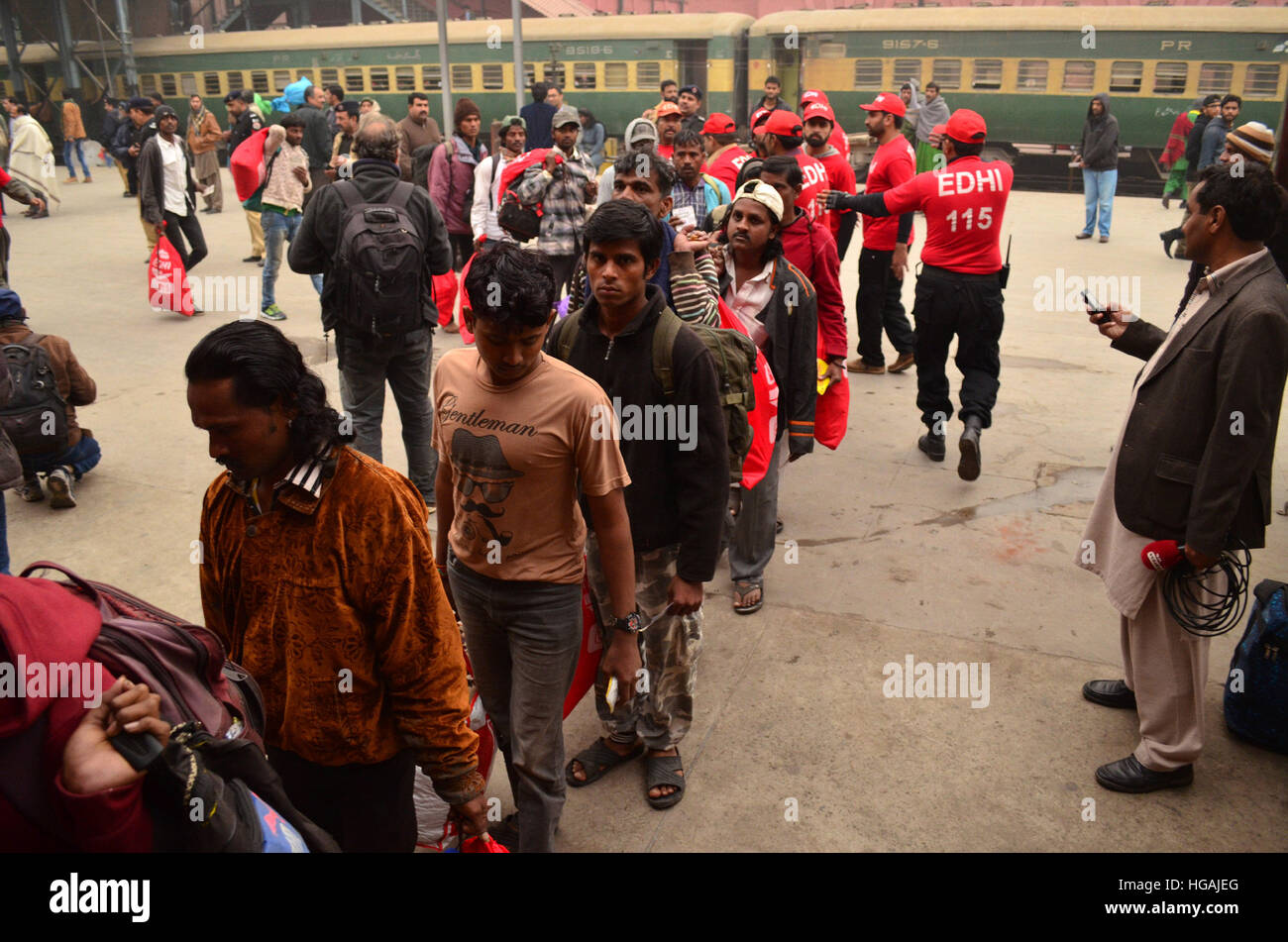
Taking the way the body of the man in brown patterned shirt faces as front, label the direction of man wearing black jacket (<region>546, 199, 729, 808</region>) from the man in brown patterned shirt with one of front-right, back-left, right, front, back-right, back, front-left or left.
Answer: back

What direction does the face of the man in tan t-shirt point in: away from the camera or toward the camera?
toward the camera

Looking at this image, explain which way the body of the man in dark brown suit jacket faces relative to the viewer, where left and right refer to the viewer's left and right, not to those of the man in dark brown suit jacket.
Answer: facing to the left of the viewer

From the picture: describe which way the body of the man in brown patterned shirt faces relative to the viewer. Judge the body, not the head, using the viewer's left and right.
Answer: facing the viewer and to the left of the viewer

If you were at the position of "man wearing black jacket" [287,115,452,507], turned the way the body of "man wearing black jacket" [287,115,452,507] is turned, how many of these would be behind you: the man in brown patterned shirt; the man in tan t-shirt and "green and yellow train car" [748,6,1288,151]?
2

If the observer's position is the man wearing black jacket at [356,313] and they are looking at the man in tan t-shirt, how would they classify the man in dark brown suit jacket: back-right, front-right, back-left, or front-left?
front-left

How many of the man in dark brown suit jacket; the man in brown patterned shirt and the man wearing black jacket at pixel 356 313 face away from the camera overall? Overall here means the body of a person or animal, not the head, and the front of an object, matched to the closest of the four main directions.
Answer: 1

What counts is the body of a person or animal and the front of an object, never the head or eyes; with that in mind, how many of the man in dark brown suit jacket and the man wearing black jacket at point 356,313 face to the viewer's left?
1

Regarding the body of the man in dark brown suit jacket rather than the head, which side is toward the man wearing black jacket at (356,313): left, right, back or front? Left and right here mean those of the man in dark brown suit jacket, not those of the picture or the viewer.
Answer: front

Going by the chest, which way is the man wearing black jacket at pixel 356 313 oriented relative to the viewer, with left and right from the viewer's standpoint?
facing away from the viewer

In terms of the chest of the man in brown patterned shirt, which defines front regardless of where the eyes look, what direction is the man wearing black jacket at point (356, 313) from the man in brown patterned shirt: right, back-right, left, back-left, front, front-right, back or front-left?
back-right

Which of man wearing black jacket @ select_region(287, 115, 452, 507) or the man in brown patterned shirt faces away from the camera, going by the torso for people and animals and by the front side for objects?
the man wearing black jacket

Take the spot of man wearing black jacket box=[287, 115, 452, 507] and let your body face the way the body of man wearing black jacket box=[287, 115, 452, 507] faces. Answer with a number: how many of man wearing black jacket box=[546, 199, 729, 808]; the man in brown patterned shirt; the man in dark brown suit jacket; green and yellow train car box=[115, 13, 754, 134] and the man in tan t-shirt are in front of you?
1

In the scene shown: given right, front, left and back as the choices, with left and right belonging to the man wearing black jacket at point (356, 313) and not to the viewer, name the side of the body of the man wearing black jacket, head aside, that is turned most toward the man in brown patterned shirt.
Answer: back
